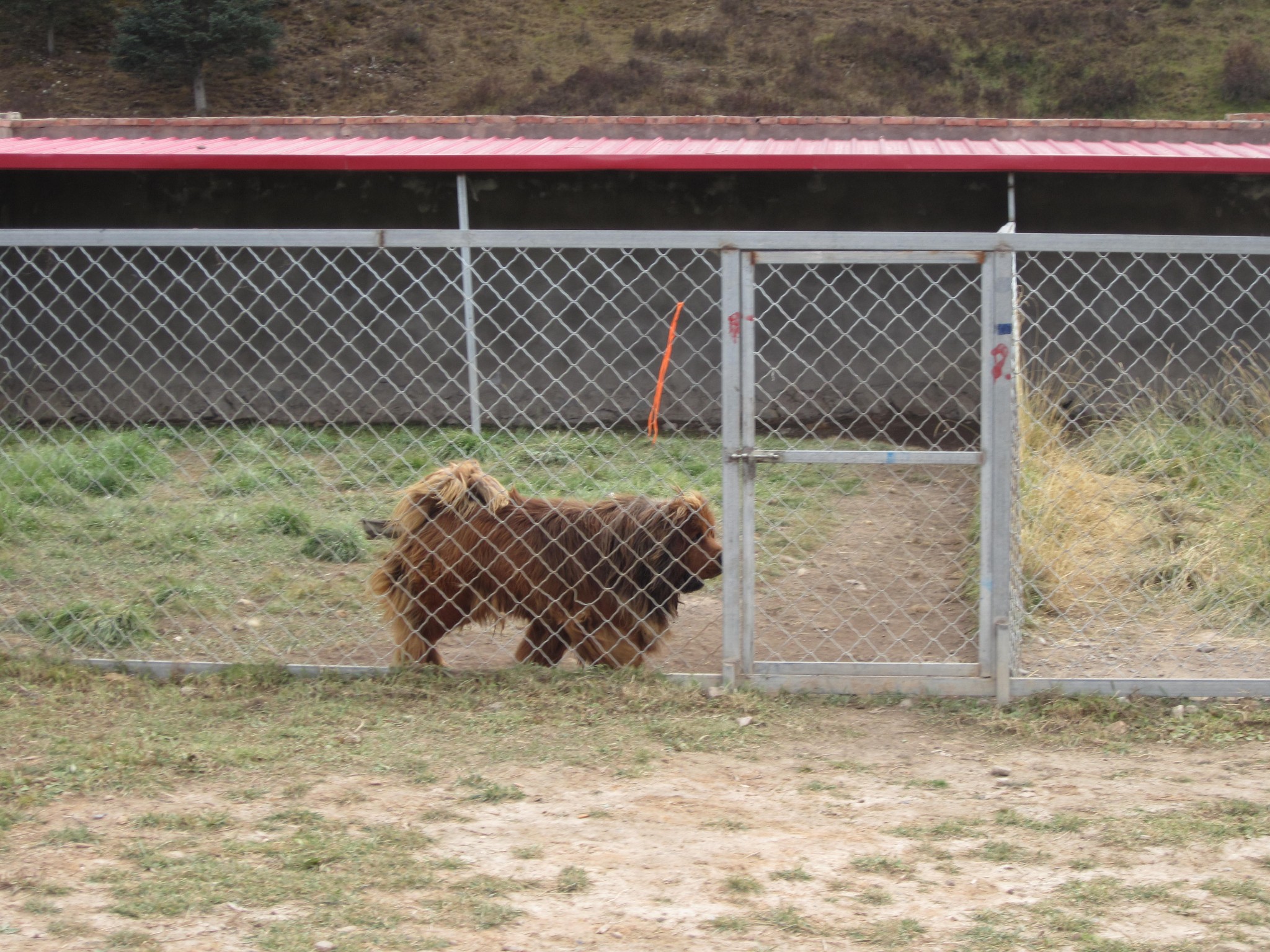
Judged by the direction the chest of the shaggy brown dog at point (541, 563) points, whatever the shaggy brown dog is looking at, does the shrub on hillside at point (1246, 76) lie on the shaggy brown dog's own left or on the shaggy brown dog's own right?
on the shaggy brown dog's own left

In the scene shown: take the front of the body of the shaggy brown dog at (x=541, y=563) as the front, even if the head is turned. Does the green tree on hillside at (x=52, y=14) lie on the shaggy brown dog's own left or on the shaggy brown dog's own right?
on the shaggy brown dog's own left

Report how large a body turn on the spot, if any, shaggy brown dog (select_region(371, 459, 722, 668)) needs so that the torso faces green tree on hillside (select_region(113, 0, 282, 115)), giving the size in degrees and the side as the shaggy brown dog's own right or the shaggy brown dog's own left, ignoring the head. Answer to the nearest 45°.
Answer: approximately 90° to the shaggy brown dog's own left

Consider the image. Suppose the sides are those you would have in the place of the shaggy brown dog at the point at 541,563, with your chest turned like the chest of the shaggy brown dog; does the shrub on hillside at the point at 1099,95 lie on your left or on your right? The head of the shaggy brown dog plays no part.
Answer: on your left

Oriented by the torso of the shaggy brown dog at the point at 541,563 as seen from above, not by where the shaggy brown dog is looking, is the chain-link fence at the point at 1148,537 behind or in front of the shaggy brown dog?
in front

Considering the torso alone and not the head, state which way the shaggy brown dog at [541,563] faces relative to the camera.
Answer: to the viewer's right

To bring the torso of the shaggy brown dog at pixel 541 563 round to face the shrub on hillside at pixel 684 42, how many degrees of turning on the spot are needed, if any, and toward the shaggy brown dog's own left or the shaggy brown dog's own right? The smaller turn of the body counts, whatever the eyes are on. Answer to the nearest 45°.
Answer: approximately 90° to the shaggy brown dog's own left
